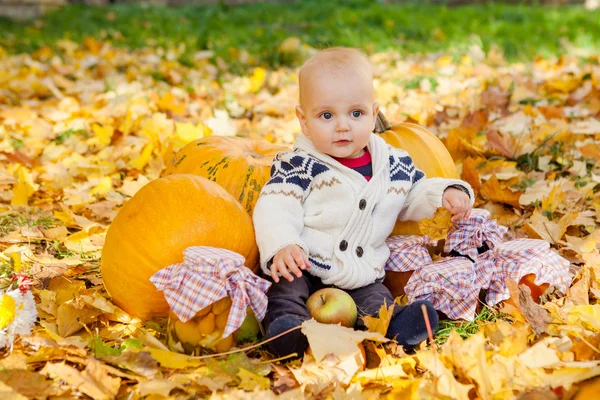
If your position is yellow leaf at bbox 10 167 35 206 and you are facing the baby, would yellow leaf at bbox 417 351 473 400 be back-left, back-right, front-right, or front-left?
front-right

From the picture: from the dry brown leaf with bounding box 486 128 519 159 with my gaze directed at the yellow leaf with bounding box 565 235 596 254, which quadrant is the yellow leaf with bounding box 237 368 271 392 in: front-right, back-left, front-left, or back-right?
front-right

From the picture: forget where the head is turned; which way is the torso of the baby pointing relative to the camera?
toward the camera

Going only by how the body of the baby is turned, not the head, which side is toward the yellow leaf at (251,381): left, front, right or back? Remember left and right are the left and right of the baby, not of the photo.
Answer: front

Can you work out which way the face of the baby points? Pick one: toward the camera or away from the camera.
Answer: toward the camera

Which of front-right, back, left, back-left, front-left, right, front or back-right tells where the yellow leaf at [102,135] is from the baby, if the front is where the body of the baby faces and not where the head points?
back-right

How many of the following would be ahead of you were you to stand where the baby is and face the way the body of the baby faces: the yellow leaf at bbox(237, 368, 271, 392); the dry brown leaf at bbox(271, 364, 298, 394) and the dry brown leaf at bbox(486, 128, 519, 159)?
2

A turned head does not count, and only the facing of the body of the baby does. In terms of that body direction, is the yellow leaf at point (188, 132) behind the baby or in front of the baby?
behind

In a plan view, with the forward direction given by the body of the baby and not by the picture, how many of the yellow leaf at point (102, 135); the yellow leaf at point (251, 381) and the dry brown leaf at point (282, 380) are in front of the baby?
2

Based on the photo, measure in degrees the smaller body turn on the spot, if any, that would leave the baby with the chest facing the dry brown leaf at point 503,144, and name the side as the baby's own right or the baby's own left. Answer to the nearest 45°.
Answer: approximately 135° to the baby's own left

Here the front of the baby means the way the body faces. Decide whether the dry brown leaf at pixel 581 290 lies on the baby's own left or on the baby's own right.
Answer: on the baby's own left

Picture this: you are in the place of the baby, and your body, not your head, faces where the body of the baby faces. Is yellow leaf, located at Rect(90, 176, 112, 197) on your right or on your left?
on your right

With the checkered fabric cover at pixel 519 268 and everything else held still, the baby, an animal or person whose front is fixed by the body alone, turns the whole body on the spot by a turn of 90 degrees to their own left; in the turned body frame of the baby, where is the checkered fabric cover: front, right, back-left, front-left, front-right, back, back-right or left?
front

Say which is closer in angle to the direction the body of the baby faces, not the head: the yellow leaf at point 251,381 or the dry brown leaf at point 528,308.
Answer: the yellow leaf

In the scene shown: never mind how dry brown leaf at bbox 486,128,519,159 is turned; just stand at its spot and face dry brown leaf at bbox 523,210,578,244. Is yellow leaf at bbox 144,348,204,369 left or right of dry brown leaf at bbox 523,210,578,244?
right

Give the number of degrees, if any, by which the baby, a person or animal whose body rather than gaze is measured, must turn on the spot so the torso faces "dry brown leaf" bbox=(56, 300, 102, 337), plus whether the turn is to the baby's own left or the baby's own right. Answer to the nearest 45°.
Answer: approximately 45° to the baby's own right

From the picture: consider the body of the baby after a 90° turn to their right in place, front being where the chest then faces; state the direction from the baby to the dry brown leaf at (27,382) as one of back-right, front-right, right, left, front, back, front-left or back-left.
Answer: front-left

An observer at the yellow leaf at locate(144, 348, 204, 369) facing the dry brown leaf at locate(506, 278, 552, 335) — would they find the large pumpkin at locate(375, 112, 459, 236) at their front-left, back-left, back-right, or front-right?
front-left

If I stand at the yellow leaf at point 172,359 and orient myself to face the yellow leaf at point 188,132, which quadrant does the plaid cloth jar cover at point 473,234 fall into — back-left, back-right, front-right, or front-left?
front-right
